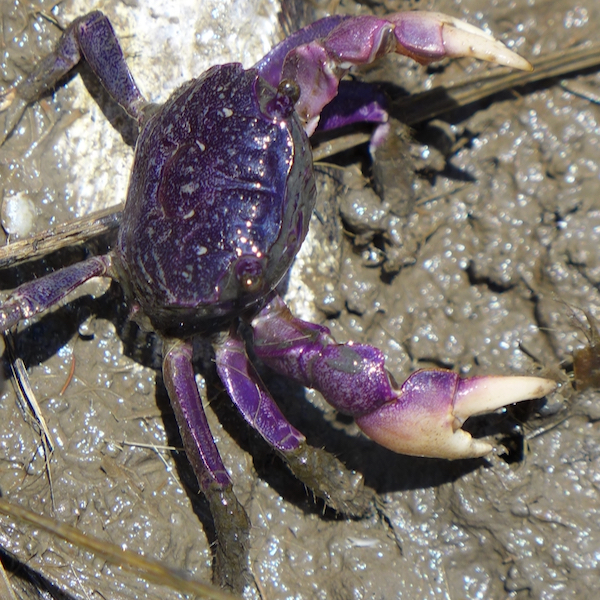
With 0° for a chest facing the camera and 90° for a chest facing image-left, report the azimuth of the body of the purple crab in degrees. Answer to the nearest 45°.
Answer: approximately 270°
